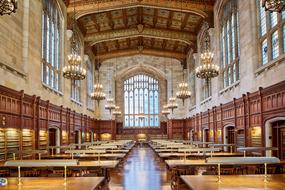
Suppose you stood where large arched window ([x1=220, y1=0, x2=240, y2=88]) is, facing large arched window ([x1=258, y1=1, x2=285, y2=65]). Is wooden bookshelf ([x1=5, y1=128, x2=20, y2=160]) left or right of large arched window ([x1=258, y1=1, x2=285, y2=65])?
right

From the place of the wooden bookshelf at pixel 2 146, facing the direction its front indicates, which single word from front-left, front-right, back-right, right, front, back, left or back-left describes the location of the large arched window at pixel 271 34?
front-left

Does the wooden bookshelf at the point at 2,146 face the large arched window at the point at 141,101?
no

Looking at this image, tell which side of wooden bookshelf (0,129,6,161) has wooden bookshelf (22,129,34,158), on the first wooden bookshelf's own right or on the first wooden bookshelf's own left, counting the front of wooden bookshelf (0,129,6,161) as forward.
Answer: on the first wooden bookshelf's own left

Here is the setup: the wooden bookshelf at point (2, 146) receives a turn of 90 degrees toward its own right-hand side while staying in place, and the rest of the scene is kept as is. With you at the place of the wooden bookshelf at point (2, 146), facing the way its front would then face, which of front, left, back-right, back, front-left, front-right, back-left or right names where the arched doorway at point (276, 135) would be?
back-left

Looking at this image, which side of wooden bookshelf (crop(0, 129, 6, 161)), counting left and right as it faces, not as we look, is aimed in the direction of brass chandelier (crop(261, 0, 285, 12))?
front

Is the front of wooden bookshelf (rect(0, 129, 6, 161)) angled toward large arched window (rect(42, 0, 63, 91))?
no

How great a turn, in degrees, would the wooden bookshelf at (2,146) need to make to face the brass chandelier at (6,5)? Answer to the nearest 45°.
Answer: approximately 45° to its right

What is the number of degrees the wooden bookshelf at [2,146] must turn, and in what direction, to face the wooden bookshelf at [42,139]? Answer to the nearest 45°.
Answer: approximately 135° to its left

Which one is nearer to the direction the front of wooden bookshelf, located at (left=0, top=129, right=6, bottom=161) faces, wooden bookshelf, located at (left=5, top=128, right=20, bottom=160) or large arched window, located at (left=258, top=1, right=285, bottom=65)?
the large arched window

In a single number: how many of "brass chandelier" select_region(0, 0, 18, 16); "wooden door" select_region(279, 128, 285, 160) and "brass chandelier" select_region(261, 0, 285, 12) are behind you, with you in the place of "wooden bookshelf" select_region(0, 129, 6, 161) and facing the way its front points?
0

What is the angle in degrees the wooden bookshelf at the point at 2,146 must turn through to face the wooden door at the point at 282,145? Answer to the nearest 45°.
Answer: approximately 45° to its left

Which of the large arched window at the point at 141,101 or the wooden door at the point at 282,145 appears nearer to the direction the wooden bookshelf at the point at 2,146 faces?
the wooden door

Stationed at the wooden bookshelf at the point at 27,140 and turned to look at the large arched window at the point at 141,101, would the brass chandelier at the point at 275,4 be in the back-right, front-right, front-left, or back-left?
back-right

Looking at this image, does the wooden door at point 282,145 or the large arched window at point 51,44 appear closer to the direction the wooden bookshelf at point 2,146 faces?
the wooden door
